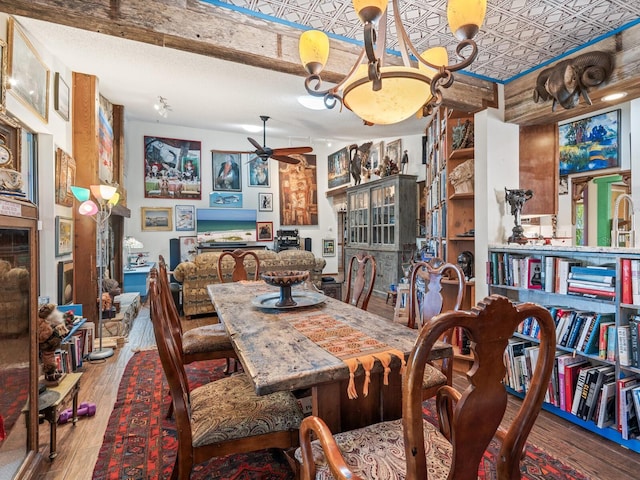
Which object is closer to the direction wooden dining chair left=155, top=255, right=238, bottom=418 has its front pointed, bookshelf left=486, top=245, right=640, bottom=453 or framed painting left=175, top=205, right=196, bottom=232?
the bookshelf

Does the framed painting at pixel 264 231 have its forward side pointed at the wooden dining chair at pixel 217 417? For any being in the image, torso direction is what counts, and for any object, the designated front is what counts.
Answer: yes

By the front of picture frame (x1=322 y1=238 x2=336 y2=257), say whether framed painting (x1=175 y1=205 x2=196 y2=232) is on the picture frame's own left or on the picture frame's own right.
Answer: on the picture frame's own right

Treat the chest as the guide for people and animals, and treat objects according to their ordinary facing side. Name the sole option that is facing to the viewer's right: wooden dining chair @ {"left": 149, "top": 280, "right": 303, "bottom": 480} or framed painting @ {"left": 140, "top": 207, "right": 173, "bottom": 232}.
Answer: the wooden dining chair

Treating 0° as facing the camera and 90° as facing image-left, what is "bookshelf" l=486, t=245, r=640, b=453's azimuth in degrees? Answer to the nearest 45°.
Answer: approximately 45°
